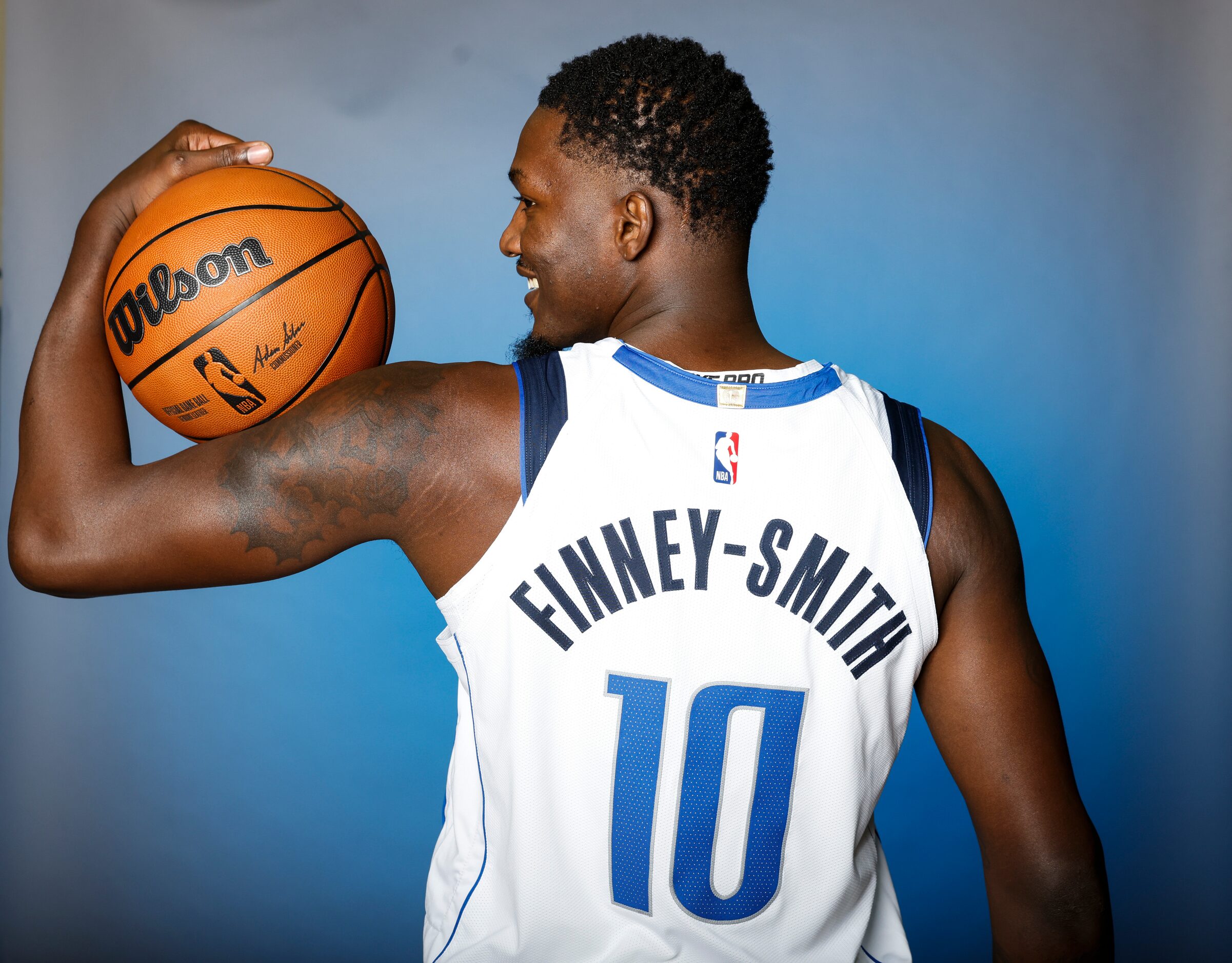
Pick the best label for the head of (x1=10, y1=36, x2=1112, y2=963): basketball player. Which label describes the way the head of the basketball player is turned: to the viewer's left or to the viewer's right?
to the viewer's left

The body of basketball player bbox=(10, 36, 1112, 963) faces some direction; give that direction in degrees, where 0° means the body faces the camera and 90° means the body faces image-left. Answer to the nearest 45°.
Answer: approximately 180°
